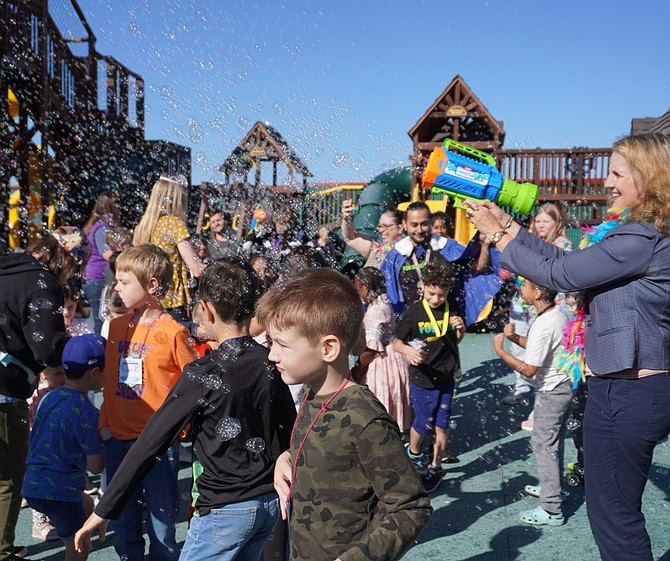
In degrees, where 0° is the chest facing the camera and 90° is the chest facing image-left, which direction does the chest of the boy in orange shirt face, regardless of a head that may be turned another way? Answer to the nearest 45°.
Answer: approximately 45°

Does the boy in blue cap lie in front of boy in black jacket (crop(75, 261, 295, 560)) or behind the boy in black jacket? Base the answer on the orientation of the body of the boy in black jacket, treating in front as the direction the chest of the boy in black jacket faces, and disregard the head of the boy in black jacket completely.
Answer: in front

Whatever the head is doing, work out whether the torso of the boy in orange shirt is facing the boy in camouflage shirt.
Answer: no

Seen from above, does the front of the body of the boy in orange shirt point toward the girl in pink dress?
no

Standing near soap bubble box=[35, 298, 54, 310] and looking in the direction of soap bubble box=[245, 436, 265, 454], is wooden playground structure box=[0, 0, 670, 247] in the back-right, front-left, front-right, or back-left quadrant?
back-left

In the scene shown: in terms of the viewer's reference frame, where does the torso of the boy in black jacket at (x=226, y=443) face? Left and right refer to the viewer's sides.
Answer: facing away from the viewer and to the left of the viewer

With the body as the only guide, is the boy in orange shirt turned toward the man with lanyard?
no

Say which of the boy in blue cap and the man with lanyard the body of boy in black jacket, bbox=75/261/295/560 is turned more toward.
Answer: the boy in blue cap
